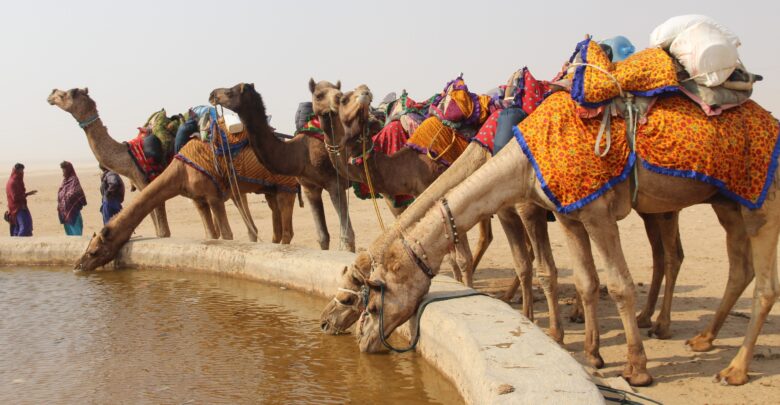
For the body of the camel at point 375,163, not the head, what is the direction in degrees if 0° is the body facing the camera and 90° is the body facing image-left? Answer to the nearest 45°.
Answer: approximately 90°

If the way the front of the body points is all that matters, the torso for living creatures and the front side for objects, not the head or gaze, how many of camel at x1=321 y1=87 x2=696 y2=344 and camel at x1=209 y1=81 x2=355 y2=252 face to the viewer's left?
2

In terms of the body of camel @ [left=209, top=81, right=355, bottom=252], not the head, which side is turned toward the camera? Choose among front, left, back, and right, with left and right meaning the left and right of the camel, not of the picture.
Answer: left

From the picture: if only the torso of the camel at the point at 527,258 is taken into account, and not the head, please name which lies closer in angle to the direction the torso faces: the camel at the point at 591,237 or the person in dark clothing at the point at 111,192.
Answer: the person in dark clothing

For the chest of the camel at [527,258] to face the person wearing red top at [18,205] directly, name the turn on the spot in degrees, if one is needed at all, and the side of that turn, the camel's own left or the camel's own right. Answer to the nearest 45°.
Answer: approximately 45° to the camel's own right

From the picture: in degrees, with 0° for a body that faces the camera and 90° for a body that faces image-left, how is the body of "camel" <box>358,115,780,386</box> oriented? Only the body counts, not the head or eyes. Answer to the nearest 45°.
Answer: approximately 90°

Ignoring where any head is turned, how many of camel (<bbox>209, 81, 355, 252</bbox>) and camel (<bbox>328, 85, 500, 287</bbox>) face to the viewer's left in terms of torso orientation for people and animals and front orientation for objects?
2

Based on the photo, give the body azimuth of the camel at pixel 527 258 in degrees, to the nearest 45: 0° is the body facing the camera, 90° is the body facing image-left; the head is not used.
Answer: approximately 90°

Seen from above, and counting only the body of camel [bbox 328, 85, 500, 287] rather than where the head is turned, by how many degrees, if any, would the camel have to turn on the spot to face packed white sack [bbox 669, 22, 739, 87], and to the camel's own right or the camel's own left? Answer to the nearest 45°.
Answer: approximately 135° to the camel's own left
